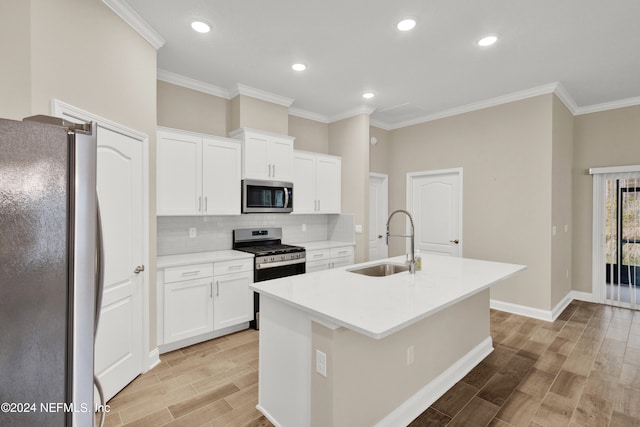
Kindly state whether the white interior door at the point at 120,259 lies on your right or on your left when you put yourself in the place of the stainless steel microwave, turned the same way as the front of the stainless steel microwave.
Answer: on your right

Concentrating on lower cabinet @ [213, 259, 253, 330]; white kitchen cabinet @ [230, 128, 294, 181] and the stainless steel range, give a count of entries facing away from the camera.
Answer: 0

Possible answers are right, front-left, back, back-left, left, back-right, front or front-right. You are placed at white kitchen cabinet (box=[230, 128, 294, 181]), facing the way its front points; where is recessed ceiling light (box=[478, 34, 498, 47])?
front

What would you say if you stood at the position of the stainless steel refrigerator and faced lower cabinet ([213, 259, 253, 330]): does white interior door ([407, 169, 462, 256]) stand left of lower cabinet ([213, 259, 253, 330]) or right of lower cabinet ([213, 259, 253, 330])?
right

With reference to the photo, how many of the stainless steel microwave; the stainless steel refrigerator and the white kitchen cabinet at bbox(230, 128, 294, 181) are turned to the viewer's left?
0

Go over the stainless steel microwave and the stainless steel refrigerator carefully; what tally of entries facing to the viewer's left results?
0

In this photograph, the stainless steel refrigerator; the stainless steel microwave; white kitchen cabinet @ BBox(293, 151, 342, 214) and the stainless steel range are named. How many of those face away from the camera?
0

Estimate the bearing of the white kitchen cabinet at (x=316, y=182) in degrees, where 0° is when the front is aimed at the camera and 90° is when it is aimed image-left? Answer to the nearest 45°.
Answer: approximately 315°

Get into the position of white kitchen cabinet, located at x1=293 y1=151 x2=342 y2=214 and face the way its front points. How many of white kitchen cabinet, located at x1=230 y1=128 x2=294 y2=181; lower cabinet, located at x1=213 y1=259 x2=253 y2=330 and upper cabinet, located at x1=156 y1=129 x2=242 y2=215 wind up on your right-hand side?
3

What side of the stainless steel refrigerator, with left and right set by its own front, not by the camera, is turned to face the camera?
right

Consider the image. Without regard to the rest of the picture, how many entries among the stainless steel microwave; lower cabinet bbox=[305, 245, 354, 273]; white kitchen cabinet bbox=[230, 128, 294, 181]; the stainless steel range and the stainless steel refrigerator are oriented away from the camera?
0

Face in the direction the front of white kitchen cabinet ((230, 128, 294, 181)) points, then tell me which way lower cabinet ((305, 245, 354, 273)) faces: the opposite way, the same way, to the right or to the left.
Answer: the same way

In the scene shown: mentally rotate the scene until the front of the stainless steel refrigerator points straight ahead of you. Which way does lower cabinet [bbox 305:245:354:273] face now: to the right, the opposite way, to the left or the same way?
to the right

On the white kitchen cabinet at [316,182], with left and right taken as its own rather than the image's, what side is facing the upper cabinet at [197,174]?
right

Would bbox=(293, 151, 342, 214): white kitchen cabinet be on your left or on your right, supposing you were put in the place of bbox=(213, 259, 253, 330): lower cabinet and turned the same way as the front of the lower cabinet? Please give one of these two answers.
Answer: on your left

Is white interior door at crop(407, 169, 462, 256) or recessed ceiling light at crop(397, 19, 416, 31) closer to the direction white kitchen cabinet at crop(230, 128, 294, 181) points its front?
the recessed ceiling light

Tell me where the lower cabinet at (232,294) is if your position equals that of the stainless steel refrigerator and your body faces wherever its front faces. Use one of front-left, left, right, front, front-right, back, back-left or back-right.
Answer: front-left

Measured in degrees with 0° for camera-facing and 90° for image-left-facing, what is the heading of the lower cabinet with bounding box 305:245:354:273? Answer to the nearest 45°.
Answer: approximately 315°
